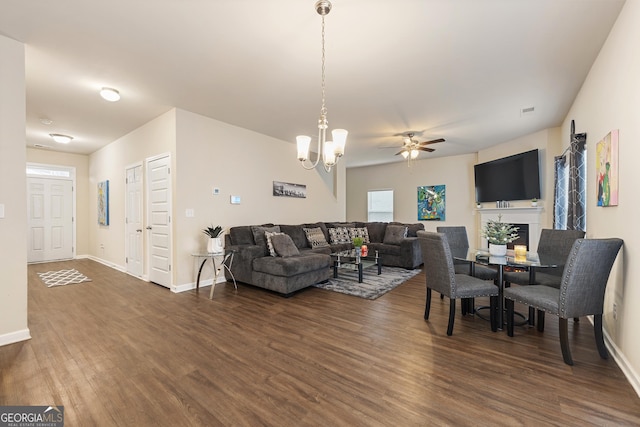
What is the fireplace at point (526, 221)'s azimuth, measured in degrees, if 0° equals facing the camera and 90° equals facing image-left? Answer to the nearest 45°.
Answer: approximately 45°

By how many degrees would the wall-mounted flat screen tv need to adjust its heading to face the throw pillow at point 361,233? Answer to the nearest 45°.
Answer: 0° — it already faces it

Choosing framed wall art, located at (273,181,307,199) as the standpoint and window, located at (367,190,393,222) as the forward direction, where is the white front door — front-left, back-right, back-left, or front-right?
back-left

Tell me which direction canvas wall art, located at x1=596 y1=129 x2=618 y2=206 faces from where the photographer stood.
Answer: facing to the left of the viewer

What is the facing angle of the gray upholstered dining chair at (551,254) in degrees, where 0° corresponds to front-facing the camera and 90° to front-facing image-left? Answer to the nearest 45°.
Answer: approximately 45°

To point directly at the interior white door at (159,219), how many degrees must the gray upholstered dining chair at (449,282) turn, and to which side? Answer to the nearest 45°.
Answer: approximately 135° to its left

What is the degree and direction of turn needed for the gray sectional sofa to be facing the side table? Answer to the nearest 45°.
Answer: approximately 135° to its right

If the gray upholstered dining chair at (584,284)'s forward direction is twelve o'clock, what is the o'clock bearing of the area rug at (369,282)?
The area rug is roughly at 11 o'clock from the gray upholstered dining chair.
